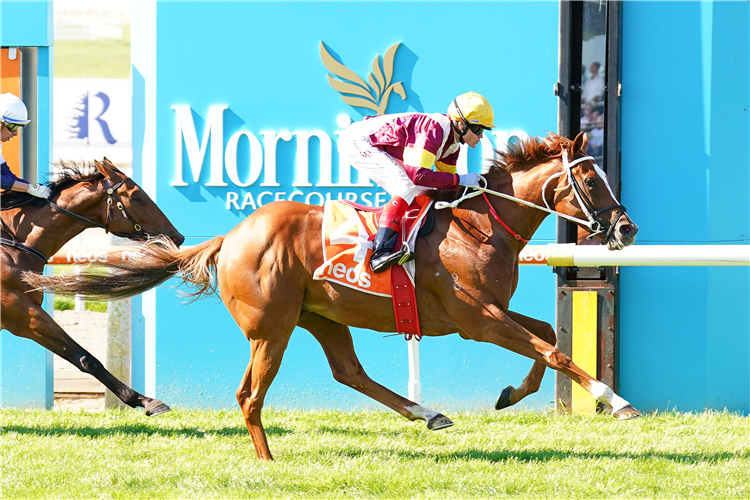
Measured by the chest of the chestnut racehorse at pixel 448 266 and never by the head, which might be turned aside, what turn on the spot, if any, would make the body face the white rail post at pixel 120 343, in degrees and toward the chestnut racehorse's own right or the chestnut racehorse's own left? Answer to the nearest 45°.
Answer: approximately 135° to the chestnut racehorse's own left

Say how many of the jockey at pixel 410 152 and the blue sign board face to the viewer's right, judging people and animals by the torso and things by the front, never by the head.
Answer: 1

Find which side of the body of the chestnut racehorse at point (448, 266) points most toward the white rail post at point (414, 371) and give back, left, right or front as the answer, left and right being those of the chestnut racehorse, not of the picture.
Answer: left

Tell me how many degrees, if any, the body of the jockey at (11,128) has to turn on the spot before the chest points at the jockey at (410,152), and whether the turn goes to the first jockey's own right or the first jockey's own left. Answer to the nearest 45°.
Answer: approximately 45° to the first jockey's own right

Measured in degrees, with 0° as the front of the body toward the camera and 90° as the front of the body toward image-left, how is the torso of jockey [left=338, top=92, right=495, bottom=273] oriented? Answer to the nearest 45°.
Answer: approximately 270°

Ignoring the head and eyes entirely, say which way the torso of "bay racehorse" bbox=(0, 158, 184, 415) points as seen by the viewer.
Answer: to the viewer's right
